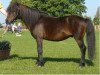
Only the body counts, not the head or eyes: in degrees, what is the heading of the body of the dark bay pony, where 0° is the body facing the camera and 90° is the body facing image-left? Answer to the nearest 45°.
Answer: approximately 90°
